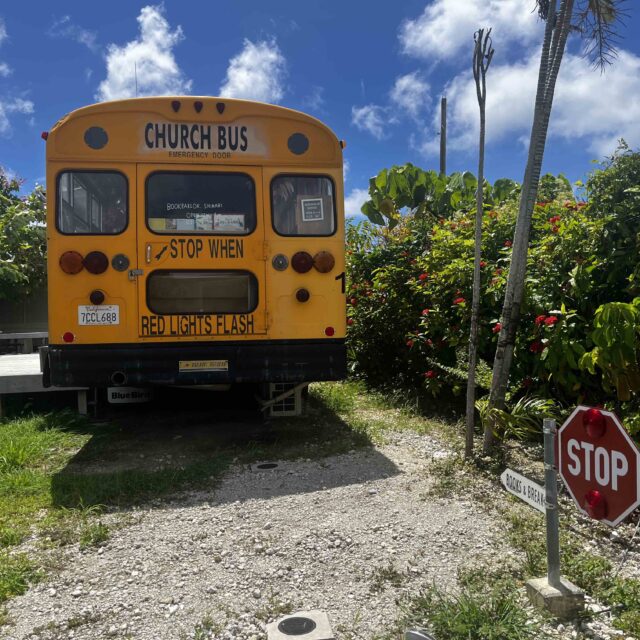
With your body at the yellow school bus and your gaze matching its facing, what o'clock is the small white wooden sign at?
The small white wooden sign is roughly at 5 o'clock from the yellow school bus.

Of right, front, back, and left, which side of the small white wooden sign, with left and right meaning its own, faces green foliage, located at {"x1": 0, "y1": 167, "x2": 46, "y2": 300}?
right

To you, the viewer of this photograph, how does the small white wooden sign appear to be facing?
facing the viewer and to the left of the viewer

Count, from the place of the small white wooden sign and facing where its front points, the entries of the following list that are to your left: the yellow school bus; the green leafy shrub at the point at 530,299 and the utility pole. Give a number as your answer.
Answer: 0

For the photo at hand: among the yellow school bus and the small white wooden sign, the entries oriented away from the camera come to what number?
1

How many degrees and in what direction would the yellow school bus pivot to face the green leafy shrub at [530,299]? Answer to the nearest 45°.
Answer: approximately 90° to its right

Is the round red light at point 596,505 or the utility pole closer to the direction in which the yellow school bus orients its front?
the utility pole

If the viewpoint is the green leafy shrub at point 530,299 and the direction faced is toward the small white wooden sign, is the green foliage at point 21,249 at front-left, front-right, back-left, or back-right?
back-right

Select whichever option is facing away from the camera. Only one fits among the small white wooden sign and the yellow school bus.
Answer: the yellow school bus

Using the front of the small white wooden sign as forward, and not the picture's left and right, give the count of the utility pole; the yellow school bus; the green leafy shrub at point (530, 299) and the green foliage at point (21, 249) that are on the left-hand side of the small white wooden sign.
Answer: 0

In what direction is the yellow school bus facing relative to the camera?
away from the camera

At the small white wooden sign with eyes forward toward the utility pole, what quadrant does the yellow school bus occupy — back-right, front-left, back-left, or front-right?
front-left

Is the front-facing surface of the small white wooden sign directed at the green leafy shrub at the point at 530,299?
no

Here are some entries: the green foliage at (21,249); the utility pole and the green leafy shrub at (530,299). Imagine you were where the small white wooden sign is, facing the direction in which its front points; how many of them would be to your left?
0

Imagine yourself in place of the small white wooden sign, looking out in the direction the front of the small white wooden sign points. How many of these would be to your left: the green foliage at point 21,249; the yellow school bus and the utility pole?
0
